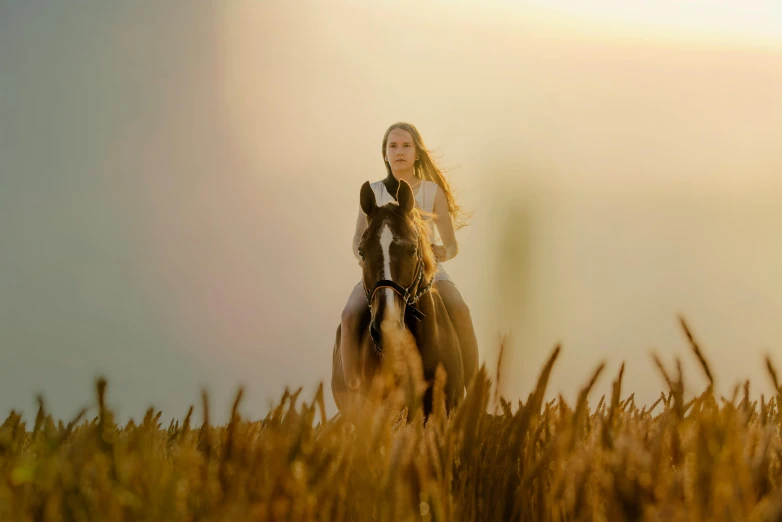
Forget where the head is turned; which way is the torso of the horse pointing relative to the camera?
toward the camera

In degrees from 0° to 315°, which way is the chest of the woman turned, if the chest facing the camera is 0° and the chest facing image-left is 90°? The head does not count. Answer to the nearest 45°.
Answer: approximately 0°
